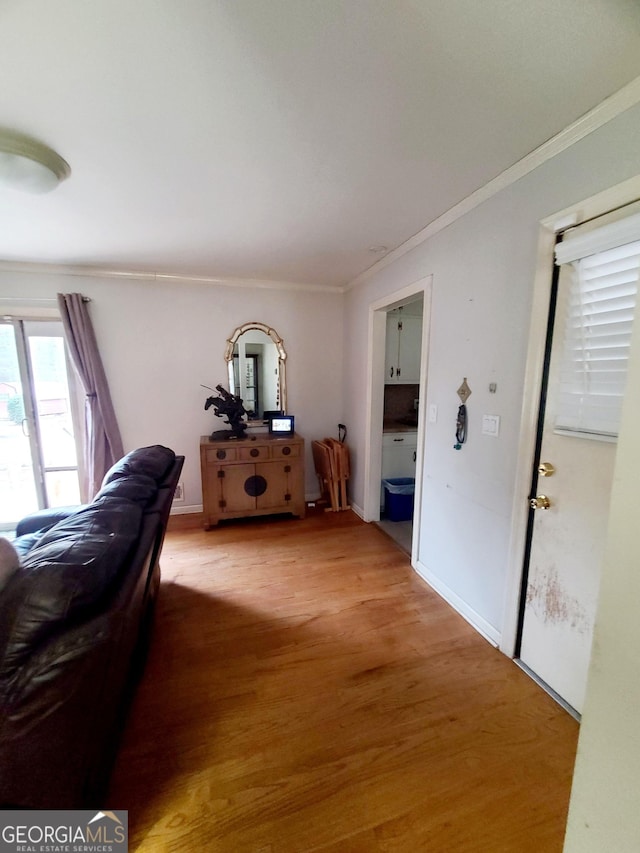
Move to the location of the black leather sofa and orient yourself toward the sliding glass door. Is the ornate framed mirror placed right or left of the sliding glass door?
right

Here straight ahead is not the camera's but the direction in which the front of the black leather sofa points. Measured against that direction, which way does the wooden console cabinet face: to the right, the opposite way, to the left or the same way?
to the left

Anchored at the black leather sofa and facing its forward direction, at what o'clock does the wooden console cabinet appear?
The wooden console cabinet is roughly at 4 o'clock from the black leather sofa.

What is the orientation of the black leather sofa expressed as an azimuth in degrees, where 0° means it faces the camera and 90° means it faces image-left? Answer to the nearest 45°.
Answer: approximately 90°

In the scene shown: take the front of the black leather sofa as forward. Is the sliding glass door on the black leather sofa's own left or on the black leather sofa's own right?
on the black leather sofa's own right

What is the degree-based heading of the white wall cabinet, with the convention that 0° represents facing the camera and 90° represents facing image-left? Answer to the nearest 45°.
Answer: approximately 45°

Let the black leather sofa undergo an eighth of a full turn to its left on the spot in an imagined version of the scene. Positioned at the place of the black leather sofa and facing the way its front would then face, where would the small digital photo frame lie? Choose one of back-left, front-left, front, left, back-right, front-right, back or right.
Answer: back
